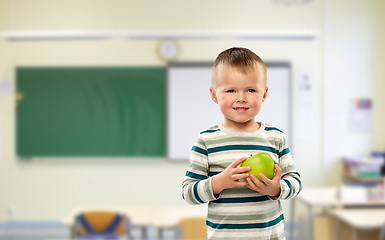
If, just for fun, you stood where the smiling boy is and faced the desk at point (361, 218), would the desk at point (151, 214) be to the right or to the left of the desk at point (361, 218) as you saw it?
left

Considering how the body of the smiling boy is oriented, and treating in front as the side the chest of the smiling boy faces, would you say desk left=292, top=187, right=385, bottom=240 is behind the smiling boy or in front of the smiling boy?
behind

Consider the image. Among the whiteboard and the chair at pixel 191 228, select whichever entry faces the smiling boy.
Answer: the whiteboard

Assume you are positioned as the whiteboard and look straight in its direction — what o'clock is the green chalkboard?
The green chalkboard is roughly at 3 o'clock from the whiteboard.

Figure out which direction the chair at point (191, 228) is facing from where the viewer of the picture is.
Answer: facing away from the viewer

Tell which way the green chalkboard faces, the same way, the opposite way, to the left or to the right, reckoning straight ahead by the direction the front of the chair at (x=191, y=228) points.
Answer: the opposite way

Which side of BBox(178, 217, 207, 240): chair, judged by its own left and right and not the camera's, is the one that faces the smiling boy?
back

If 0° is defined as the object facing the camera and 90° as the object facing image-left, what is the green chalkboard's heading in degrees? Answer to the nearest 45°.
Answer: approximately 0°

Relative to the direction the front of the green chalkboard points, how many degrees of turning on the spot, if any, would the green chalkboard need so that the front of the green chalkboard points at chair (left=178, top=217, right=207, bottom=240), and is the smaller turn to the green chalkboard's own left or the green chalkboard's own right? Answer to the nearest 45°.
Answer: approximately 45° to the green chalkboard's own left

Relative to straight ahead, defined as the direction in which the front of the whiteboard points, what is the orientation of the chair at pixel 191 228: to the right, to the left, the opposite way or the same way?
the opposite way

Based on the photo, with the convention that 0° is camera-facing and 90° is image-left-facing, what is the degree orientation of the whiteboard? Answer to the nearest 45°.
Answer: approximately 0°

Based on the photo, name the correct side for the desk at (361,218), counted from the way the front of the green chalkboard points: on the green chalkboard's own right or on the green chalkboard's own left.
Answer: on the green chalkboard's own left

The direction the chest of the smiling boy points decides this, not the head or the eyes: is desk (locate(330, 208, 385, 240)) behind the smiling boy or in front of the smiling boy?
behind
